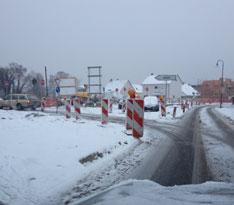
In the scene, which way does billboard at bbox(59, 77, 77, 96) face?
toward the camera

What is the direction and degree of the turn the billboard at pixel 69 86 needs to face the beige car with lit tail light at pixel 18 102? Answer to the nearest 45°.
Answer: approximately 45° to its right

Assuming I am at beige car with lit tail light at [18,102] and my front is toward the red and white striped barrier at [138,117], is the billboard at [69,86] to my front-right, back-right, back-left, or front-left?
back-left

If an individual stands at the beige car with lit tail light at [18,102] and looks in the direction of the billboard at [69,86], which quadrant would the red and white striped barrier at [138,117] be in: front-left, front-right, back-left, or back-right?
back-right

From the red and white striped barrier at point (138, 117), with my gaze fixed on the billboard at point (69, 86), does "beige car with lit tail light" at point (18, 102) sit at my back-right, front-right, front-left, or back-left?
front-left

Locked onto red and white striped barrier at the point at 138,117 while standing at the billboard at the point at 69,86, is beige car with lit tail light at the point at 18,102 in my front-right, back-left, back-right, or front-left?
front-right

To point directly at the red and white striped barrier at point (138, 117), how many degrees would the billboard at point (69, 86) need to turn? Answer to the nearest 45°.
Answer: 0° — it already faces it
